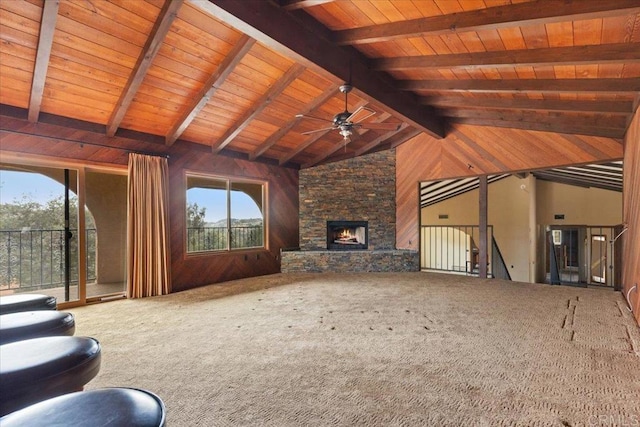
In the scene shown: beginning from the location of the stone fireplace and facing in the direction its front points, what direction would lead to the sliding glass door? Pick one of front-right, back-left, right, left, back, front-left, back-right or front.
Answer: front-right

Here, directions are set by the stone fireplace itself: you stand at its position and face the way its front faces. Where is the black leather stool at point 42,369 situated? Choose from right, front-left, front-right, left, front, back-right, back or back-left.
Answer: front

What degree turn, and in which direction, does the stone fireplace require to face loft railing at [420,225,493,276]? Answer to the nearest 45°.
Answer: approximately 135° to its left

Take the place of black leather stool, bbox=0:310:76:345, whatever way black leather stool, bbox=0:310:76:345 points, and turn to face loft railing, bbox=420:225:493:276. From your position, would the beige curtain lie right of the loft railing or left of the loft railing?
left

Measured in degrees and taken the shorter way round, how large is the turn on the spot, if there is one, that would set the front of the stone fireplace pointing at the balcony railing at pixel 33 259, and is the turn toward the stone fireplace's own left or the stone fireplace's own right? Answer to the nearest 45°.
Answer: approximately 45° to the stone fireplace's own right

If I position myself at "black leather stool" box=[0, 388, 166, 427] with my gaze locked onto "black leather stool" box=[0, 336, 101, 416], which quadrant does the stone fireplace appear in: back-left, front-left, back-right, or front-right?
front-right

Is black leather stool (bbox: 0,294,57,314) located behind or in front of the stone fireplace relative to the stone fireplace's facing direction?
in front

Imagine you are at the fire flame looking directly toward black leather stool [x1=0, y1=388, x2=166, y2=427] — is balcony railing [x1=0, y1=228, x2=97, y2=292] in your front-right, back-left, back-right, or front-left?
front-right

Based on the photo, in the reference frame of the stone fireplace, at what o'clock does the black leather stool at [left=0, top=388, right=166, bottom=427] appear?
The black leather stool is roughly at 12 o'clock from the stone fireplace.

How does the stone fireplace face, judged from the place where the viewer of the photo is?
facing the viewer
